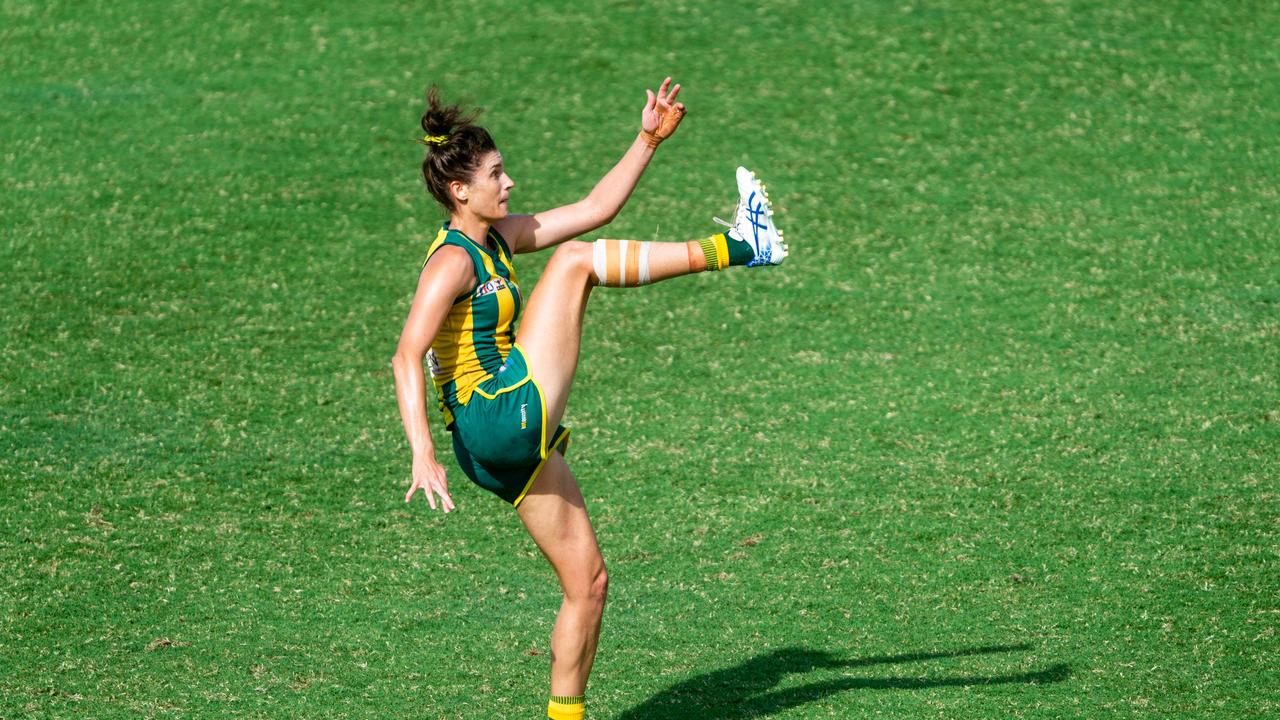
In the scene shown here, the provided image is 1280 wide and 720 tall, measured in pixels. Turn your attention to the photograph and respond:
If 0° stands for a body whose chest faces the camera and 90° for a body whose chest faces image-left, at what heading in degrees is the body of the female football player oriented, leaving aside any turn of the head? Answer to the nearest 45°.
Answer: approximately 270°
